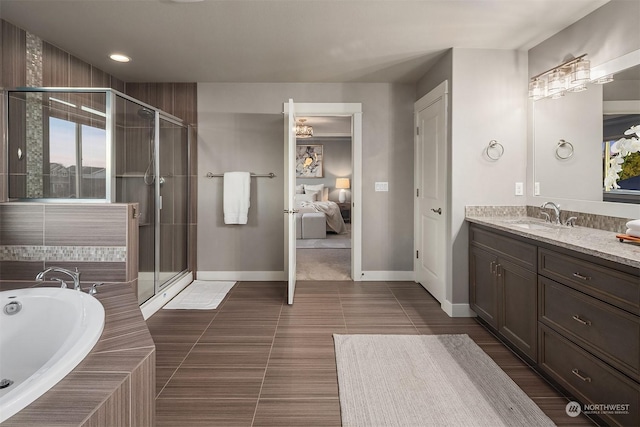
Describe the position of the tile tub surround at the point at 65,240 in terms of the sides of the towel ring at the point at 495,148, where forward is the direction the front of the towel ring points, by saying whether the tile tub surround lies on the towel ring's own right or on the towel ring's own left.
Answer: on the towel ring's own right

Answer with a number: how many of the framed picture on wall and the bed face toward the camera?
2

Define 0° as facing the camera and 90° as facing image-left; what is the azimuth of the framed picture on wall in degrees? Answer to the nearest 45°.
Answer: approximately 0°

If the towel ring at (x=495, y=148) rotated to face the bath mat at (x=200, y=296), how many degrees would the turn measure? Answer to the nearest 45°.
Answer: approximately 90° to its right

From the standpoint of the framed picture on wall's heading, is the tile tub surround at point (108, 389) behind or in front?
in front

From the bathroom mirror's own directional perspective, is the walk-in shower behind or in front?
in front

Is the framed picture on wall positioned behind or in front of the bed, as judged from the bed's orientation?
behind

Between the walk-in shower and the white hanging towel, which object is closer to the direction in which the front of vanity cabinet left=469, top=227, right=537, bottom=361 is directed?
the walk-in shower
